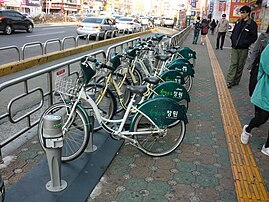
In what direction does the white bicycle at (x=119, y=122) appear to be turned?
to the viewer's left

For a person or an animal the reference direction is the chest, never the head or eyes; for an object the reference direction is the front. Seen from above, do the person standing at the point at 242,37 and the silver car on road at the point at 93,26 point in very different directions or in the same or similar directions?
very different directions

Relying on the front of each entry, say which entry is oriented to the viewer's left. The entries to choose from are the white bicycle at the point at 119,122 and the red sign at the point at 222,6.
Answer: the white bicycle
